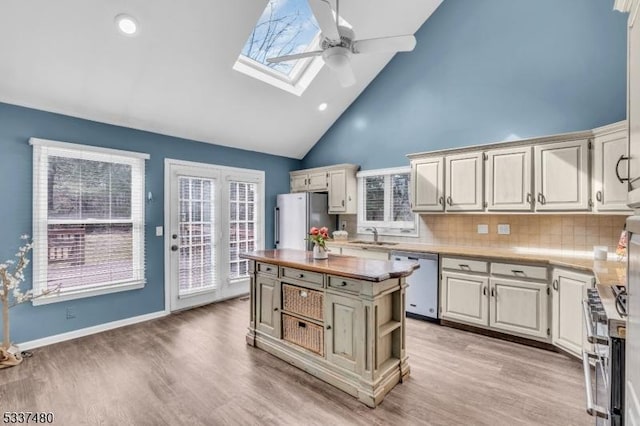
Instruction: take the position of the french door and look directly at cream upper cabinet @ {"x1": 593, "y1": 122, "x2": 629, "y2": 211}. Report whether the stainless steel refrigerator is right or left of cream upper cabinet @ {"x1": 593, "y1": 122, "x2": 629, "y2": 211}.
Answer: left

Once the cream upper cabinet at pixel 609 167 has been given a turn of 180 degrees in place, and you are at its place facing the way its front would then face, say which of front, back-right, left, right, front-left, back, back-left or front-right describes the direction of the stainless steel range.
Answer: back-right

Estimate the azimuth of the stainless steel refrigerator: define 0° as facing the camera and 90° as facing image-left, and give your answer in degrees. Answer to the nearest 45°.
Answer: approximately 45°

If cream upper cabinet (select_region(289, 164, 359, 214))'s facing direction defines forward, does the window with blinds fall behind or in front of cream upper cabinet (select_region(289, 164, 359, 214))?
in front

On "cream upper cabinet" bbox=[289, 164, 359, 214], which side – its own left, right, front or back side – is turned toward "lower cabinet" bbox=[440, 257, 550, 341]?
left

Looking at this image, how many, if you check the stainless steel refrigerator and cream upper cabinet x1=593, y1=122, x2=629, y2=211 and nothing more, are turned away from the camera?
0

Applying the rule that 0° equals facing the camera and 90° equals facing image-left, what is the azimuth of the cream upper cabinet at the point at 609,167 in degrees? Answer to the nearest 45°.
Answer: approximately 45°

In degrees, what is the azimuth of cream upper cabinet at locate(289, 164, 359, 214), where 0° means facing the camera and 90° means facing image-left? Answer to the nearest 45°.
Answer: approximately 45°

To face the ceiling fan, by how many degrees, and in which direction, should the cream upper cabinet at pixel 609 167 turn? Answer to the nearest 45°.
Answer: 0° — it already faces it

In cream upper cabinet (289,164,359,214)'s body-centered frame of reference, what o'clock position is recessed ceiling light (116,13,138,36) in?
The recessed ceiling light is roughly at 12 o'clock from the cream upper cabinet.

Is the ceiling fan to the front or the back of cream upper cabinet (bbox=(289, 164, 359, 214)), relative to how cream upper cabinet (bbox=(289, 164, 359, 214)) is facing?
to the front

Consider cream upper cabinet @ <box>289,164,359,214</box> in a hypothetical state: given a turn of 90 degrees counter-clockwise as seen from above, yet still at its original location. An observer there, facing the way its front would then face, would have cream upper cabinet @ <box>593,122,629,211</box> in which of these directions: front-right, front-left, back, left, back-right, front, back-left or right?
front
